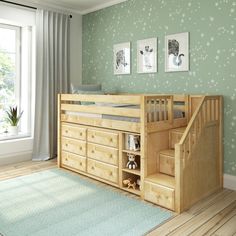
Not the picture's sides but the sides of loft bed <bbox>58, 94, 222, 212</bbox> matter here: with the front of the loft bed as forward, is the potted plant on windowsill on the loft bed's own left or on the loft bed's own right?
on the loft bed's own right

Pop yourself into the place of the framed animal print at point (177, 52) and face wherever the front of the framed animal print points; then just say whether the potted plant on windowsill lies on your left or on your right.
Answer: on your right

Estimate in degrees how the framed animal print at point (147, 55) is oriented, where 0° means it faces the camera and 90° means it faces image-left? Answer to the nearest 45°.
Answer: approximately 45°
